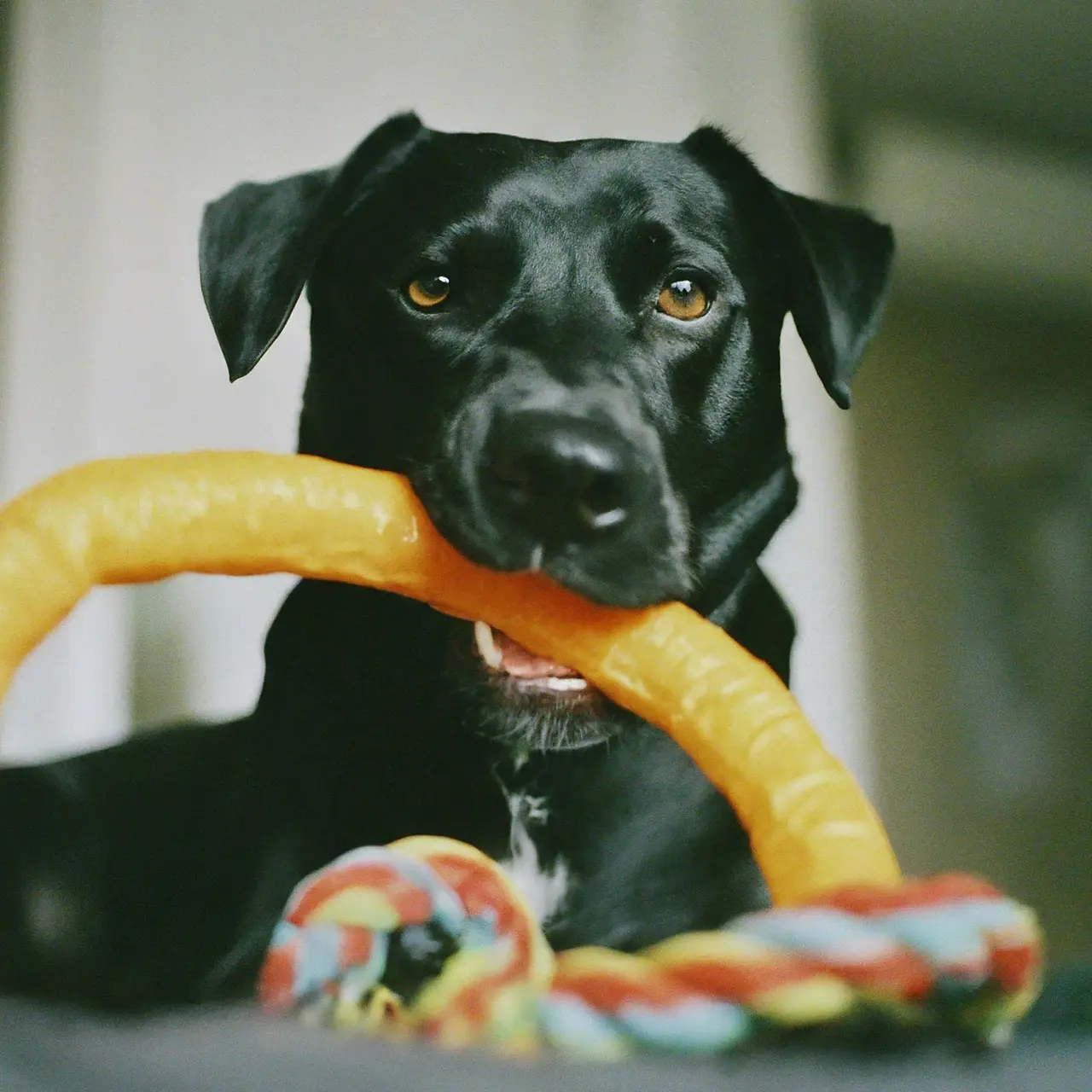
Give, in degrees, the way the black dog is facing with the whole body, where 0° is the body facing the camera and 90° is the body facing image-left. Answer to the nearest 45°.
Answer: approximately 315°
